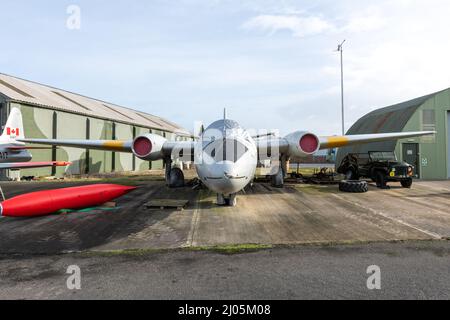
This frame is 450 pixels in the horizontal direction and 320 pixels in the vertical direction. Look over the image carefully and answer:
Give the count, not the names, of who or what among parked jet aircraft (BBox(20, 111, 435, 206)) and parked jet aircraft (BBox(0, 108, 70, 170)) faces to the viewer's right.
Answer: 0

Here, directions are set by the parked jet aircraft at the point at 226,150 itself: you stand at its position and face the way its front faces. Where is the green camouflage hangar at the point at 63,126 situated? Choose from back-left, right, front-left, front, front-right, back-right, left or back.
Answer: back-right

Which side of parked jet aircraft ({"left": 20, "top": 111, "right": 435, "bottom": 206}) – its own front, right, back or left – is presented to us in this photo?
front

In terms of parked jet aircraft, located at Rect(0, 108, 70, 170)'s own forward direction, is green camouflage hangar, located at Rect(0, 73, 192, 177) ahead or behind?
behind

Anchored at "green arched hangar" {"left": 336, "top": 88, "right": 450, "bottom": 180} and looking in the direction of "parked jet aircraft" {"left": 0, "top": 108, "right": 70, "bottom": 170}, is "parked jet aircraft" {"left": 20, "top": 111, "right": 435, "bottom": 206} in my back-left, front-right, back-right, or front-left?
front-left

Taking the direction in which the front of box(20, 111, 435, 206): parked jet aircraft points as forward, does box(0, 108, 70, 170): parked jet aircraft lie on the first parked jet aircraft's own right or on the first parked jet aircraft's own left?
on the first parked jet aircraft's own right

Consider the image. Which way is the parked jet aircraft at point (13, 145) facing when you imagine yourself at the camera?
facing the viewer and to the left of the viewer

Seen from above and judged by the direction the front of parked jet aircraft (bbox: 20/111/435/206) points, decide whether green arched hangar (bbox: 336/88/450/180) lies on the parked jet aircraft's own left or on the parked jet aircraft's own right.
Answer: on the parked jet aircraft's own left

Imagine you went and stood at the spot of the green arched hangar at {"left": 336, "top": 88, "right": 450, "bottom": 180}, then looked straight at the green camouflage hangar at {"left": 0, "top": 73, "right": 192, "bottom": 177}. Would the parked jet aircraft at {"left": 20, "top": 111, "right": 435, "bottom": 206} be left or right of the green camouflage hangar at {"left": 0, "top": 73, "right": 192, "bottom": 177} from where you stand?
left

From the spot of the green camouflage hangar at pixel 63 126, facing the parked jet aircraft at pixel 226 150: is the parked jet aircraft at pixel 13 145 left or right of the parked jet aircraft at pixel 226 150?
right
